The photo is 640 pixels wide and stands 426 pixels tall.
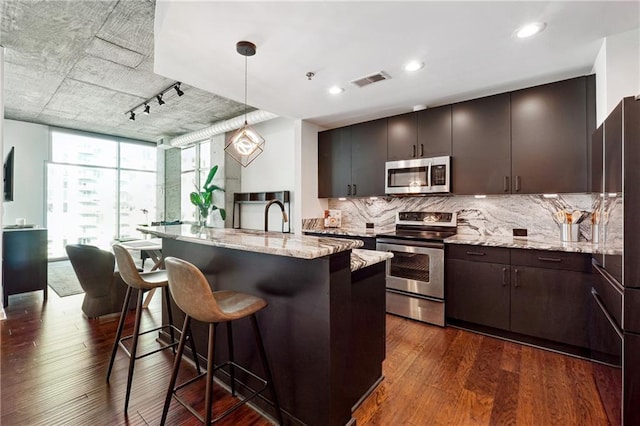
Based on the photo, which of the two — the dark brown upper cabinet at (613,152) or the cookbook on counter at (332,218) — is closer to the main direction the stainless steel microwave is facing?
the dark brown upper cabinet

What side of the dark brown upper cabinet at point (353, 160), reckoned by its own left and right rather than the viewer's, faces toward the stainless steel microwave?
left

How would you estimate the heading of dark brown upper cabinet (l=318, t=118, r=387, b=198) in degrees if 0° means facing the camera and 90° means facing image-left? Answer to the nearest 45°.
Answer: approximately 45°

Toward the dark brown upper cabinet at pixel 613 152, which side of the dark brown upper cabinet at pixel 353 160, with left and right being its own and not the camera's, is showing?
left

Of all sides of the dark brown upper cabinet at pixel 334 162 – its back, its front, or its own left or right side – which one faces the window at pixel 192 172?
right

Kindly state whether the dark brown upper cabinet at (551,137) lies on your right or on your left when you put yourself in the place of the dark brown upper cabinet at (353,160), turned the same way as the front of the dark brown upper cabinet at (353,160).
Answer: on your left

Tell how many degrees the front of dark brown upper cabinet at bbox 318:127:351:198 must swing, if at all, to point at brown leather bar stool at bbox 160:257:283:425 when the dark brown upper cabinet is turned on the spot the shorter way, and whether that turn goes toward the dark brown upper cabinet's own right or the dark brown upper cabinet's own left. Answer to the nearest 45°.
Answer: approximately 45° to the dark brown upper cabinet's own left

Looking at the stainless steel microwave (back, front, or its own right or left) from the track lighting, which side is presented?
right
